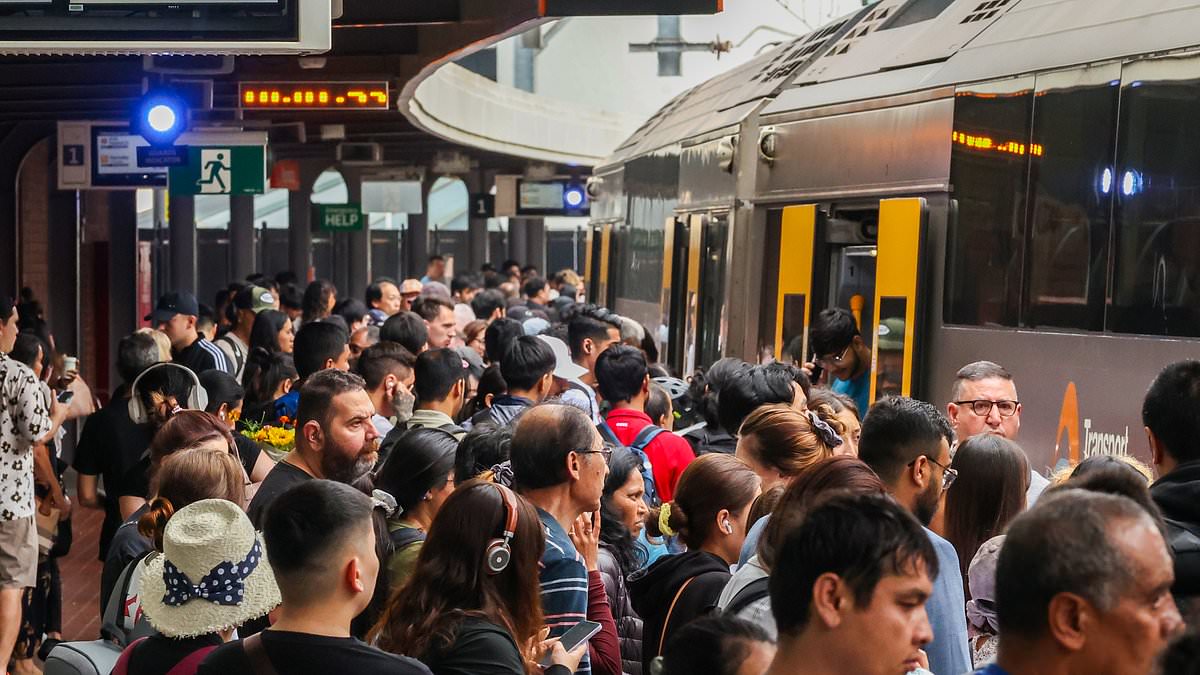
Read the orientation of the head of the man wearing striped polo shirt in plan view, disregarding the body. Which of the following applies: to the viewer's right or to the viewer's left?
to the viewer's right

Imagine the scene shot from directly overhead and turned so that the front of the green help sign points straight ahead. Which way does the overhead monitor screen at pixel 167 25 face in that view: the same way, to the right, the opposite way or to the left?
the same way

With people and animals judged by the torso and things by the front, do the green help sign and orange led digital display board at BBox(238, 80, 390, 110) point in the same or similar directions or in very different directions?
same or similar directions

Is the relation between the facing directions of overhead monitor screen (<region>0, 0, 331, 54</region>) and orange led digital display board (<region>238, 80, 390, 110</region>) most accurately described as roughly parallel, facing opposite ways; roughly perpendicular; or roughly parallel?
roughly parallel

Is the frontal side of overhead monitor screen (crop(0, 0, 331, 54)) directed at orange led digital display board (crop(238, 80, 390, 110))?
no

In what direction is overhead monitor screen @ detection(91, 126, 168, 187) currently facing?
toward the camera

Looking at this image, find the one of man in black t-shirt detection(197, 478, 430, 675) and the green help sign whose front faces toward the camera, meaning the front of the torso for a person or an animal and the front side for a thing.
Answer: the green help sign

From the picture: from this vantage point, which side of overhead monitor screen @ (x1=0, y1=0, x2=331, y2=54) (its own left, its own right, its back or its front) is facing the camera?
front

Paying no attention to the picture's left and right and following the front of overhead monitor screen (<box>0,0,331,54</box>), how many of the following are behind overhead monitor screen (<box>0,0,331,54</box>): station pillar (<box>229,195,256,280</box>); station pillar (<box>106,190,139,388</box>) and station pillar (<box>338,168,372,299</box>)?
3

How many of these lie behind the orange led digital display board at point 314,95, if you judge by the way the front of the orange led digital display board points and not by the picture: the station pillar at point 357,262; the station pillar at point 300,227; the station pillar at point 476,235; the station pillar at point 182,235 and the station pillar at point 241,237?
5

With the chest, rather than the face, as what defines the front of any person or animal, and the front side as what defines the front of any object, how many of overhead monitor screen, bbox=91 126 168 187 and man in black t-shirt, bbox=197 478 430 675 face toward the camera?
1

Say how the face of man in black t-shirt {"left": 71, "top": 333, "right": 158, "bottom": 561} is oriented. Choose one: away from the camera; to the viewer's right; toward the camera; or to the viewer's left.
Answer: away from the camera

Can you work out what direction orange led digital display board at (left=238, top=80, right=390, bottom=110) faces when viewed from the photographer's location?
facing the viewer

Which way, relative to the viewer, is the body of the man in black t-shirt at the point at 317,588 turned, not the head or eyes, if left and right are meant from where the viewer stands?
facing away from the viewer and to the right of the viewer

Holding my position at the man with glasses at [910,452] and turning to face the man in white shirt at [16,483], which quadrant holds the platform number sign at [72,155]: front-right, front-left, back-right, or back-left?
front-right
